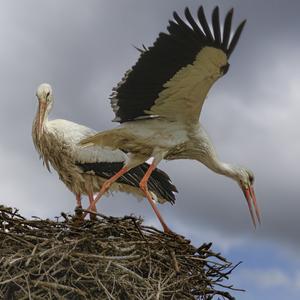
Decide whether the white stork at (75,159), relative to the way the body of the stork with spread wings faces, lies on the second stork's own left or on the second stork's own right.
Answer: on the second stork's own left

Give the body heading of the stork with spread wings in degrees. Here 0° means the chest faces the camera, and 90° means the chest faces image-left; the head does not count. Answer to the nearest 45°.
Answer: approximately 270°

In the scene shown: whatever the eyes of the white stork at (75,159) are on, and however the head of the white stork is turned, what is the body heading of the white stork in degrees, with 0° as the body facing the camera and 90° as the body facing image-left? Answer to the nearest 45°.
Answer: approximately 45°

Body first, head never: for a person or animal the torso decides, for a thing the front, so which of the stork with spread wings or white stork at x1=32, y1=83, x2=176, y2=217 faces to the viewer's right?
the stork with spread wings

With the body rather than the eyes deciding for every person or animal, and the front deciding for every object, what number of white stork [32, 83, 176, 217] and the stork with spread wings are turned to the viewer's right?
1
